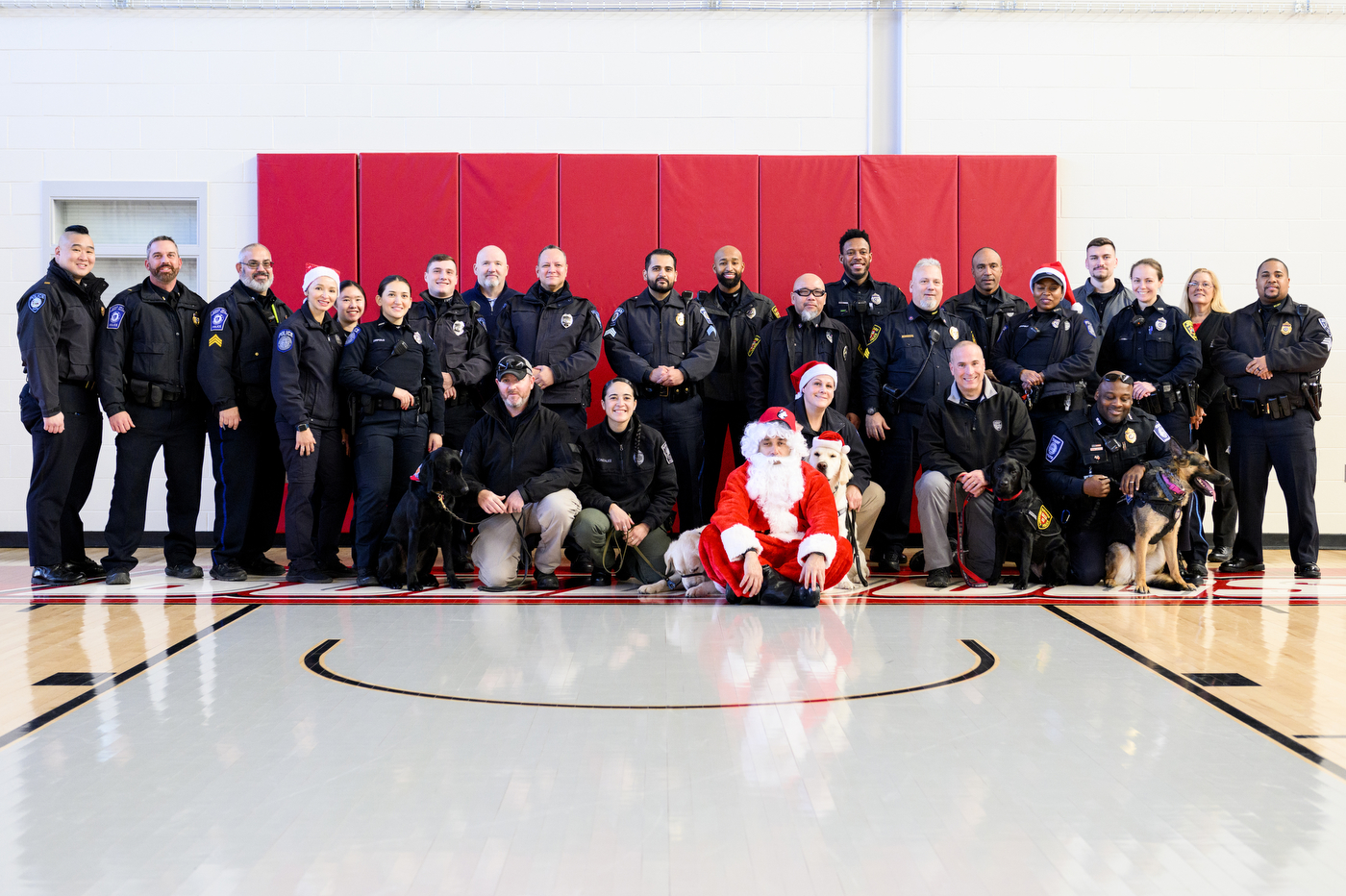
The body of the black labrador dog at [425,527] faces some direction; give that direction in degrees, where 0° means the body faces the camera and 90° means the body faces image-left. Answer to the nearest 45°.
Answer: approximately 315°

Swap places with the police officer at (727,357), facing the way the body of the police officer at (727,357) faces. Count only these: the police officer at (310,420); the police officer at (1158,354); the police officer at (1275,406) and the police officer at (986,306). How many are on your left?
3

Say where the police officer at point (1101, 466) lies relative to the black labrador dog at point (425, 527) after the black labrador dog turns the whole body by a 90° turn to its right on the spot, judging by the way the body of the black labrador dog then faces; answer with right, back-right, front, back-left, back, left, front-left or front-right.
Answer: back-left

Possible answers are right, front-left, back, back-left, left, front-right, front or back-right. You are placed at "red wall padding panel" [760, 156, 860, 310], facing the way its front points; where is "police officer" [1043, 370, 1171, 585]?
front-left

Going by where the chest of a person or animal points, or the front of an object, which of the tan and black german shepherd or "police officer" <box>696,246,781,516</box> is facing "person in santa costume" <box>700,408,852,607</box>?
the police officer

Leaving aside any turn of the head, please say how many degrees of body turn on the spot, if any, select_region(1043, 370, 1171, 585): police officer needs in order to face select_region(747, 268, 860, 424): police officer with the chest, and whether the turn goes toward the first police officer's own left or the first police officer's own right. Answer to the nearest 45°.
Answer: approximately 90° to the first police officer's own right

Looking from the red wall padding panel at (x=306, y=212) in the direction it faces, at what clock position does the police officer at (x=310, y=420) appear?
The police officer is roughly at 12 o'clock from the red wall padding panel.

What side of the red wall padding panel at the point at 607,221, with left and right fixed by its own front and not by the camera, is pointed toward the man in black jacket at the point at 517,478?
front

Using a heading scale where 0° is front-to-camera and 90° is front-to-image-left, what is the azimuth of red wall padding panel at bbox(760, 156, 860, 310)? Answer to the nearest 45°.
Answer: approximately 0°

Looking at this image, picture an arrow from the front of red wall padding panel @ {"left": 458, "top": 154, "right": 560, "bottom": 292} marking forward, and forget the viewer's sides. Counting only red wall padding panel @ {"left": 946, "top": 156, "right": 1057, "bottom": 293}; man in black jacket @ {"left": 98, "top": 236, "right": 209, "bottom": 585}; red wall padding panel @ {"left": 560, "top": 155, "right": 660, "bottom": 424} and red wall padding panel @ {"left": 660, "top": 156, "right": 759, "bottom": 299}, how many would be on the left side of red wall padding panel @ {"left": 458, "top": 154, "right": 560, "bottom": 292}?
3

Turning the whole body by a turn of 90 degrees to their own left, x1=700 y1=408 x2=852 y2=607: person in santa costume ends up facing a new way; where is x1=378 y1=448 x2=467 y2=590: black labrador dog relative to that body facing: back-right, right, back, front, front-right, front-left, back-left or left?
back

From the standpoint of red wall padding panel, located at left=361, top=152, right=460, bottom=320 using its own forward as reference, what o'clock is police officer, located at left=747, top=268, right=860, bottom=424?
The police officer is roughly at 10 o'clock from the red wall padding panel.

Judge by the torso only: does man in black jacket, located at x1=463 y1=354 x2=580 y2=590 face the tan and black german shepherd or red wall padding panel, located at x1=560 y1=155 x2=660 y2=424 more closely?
the tan and black german shepherd
